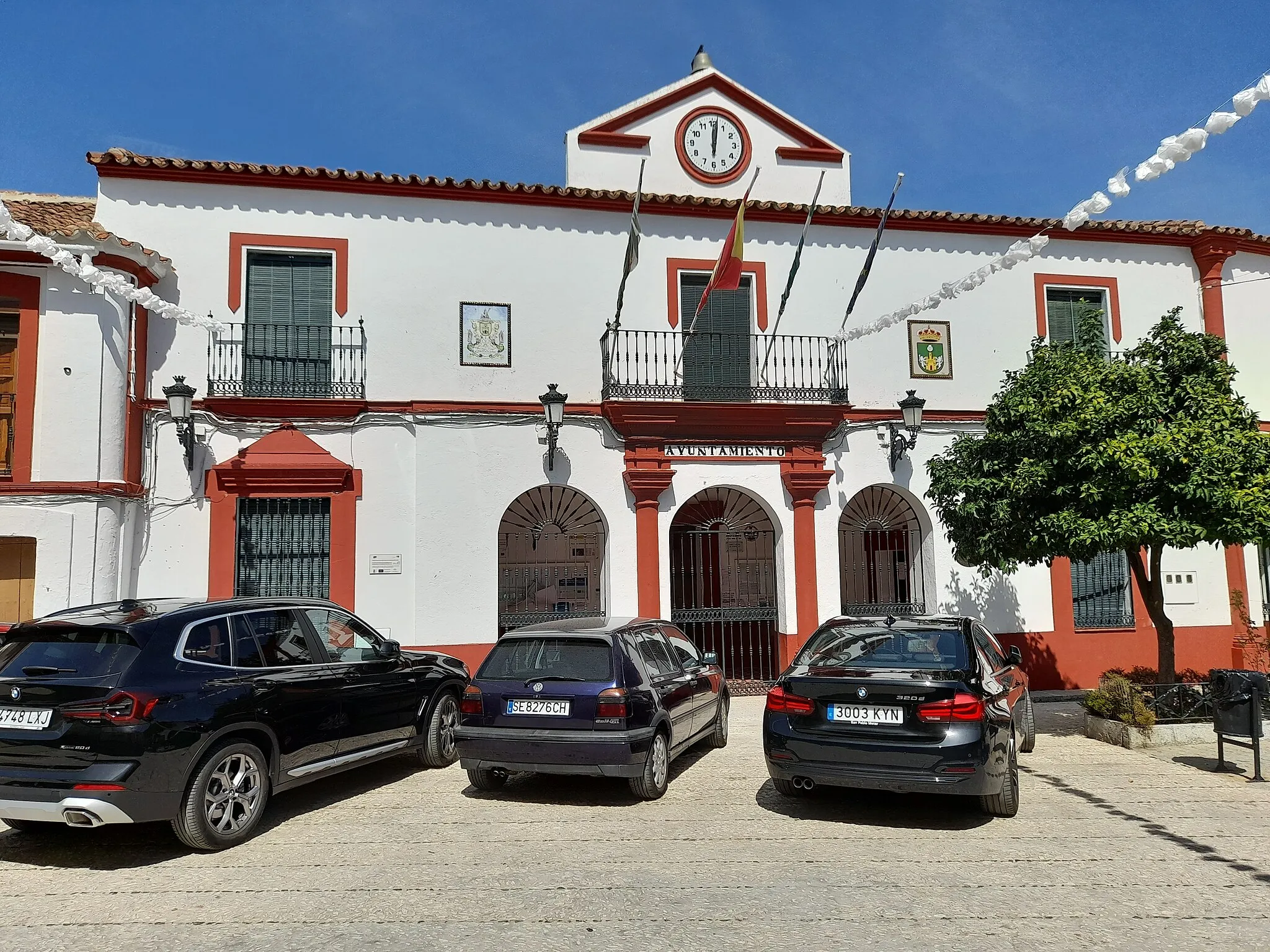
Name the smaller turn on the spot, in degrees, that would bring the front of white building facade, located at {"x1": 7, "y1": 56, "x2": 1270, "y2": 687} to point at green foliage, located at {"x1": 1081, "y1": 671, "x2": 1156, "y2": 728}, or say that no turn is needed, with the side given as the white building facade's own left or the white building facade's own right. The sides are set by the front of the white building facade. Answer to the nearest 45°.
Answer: approximately 45° to the white building facade's own left

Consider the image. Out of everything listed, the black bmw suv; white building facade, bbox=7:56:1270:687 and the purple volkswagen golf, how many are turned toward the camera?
1

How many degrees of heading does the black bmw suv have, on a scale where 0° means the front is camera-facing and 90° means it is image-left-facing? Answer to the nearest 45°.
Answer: approximately 225°

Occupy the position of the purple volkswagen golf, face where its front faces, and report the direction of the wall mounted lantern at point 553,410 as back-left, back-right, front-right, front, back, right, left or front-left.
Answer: front-left

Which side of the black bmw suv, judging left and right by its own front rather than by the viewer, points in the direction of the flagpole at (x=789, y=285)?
front

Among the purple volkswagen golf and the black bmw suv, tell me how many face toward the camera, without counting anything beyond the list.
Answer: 0

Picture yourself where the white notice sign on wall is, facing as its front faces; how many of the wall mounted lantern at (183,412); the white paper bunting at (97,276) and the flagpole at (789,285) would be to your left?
1

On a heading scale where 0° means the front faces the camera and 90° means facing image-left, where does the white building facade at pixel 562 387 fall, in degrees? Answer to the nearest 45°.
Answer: approximately 0°

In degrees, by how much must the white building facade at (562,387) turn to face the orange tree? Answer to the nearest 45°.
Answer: approximately 45° to its left

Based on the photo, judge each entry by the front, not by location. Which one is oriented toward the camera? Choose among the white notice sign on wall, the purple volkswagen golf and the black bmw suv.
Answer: the white notice sign on wall

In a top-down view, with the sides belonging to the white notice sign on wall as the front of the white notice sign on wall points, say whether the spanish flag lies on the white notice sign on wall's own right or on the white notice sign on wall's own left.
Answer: on the white notice sign on wall's own left

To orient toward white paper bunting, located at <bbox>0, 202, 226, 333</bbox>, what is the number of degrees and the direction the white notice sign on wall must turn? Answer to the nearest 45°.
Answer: approximately 90° to its right

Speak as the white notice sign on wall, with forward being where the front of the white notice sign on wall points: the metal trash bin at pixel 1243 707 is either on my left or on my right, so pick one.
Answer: on my left

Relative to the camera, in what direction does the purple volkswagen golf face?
facing away from the viewer and to the right of the viewer
